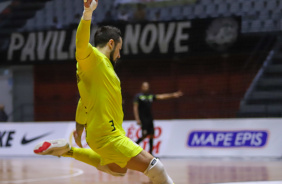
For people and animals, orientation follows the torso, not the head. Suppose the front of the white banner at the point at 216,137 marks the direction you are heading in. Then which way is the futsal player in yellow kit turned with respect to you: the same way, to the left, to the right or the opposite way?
to the left

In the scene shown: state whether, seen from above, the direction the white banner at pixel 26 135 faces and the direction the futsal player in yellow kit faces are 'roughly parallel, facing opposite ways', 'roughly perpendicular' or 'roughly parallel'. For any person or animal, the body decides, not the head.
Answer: roughly perpendicular

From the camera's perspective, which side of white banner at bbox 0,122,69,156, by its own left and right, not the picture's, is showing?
front

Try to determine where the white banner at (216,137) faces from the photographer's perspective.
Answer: facing the viewer

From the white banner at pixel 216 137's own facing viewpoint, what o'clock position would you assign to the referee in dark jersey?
The referee in dark jersey is roughly at 2 o'clock from the white banner.

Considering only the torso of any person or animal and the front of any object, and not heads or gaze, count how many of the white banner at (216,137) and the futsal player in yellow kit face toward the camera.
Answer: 1

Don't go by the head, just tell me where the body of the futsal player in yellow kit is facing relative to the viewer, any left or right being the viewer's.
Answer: facing to the right of the viewer

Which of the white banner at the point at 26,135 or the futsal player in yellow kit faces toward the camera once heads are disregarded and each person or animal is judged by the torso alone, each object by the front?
the white banner
